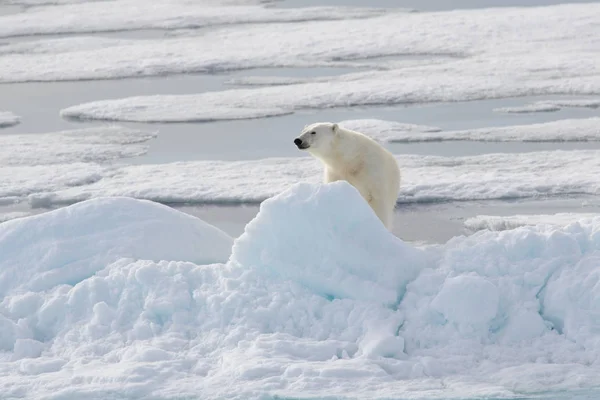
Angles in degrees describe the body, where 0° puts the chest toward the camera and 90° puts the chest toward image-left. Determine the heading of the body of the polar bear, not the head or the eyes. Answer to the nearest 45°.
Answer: approximately 90°
